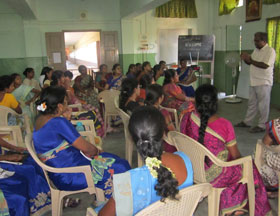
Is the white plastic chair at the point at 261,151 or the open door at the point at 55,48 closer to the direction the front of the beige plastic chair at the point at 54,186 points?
the white plastic chair

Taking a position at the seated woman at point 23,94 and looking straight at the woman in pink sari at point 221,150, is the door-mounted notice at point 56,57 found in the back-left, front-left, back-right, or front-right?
back-left

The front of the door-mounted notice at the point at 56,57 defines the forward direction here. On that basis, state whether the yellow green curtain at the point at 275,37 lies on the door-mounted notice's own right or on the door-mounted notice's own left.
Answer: on the door-mounted notice's own left

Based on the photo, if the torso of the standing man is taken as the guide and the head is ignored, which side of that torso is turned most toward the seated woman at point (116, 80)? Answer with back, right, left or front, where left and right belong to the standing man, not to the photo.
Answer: front

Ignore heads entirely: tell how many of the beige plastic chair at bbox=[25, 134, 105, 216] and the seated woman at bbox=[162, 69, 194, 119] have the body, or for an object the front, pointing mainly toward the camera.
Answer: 0

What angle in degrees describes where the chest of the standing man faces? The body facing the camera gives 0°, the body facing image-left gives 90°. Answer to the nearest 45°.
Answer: approximately 90°

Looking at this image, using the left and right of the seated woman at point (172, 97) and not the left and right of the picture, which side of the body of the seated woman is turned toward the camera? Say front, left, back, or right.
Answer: right

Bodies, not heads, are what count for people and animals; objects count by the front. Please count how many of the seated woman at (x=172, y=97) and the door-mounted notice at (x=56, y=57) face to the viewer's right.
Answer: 1

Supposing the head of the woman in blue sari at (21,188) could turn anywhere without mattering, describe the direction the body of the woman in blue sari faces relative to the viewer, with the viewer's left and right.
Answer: facing to the right of the viewer

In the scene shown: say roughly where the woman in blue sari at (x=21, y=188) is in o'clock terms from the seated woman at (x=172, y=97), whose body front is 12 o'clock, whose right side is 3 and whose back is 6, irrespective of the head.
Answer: The woman in blue sari is roughly at 4 o'clock from the seated woman.

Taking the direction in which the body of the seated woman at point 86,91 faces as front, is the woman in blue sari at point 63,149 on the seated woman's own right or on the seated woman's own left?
on the seated woman's own right

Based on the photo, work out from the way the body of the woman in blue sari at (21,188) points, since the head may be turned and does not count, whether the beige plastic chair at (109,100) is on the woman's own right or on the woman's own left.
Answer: on the woman's own left

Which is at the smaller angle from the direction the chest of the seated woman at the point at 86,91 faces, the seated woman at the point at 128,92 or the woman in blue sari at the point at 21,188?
the seated woman

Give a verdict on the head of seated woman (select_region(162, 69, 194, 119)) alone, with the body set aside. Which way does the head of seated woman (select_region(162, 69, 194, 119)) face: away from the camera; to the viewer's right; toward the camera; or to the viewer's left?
to the viewer's right

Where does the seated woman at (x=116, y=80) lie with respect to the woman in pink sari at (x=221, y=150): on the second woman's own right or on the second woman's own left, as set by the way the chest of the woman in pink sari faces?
on the second woman's own left

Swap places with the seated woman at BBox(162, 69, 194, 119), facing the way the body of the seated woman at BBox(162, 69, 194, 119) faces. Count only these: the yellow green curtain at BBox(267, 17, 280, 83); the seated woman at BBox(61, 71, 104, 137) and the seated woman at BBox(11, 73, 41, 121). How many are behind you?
2

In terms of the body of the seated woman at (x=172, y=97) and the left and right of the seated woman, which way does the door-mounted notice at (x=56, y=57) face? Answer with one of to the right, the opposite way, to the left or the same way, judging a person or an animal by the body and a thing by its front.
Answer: to the right

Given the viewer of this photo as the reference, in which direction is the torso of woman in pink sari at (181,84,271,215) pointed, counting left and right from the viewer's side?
facing away from the viewer and to the right of the viewer
